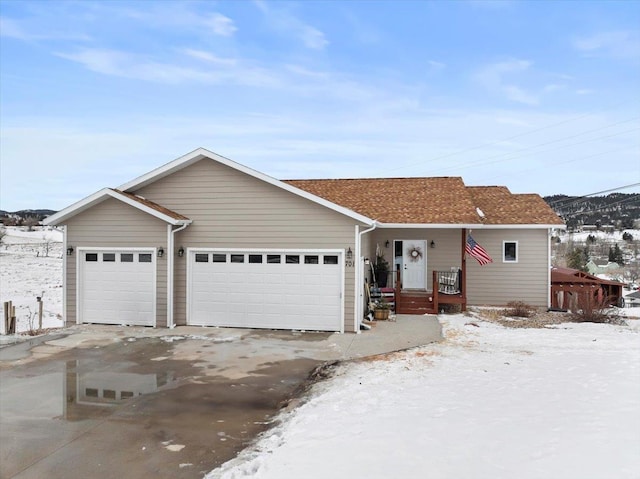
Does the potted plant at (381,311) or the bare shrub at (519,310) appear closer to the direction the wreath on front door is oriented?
the potted plant

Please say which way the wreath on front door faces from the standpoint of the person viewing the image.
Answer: facing the viewer

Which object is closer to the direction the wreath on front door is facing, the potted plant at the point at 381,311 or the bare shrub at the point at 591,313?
the potted plant

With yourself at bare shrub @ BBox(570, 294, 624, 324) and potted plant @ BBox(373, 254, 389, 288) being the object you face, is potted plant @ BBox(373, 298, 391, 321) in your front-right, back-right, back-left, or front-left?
front-left

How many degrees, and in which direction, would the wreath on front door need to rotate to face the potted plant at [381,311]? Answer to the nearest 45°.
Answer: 0° — it already faces it

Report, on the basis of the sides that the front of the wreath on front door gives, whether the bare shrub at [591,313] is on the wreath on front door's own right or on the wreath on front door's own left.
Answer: on the wreath on front door's own left
